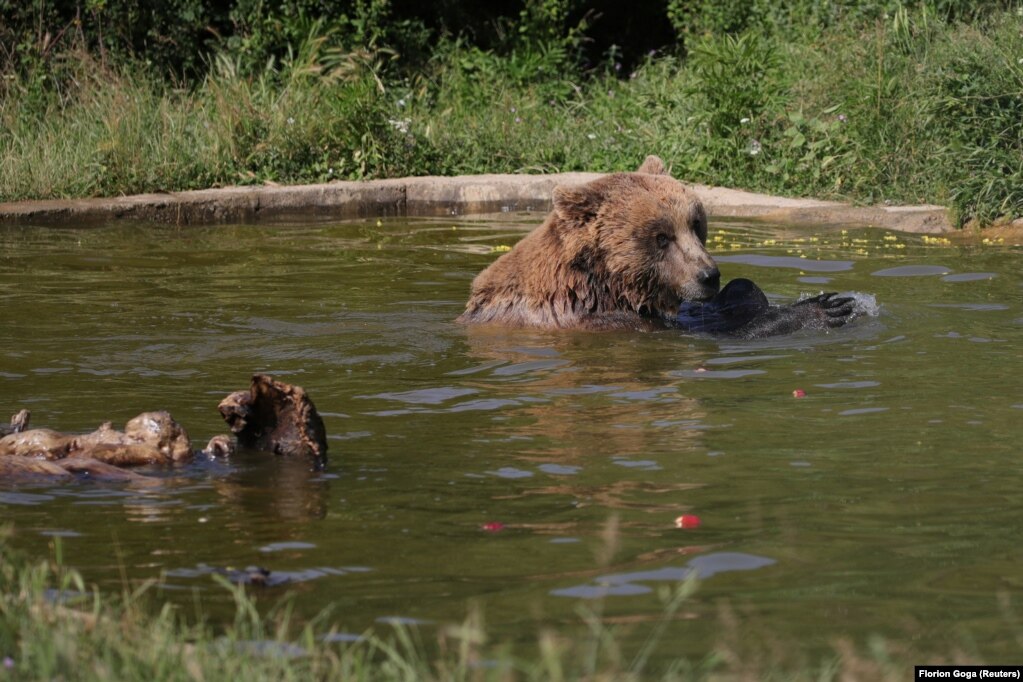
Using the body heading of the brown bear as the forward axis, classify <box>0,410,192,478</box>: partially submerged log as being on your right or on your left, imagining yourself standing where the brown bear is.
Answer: on your right

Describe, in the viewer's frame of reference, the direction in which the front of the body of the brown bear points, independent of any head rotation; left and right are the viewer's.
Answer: facing the viewer and to the right of the viewer

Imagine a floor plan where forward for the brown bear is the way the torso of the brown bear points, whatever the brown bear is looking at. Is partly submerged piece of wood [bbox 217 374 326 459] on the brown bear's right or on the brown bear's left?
on the brown bear's right

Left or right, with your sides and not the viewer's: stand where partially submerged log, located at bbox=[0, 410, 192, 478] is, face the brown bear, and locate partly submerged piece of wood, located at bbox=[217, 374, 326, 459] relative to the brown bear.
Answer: right
